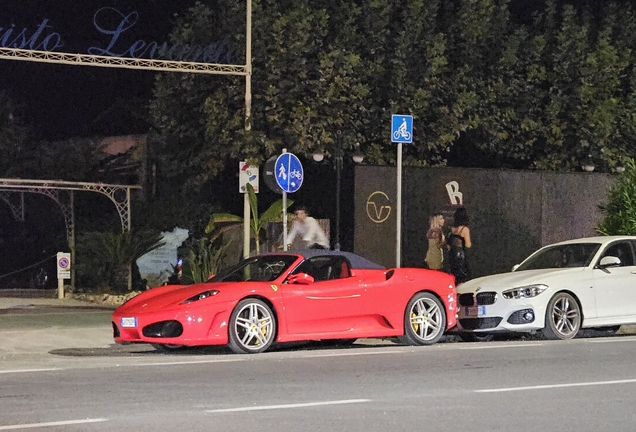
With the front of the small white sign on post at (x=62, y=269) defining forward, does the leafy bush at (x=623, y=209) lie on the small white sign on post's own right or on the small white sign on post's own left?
on the small white sign on post's own left

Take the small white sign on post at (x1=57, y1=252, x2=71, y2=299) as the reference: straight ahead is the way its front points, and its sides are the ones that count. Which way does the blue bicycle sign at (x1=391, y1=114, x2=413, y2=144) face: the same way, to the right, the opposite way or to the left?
the same way

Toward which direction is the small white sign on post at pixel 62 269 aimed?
toward the camera

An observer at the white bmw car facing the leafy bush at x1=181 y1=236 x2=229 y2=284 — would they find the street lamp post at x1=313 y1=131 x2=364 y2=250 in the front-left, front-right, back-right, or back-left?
front-right

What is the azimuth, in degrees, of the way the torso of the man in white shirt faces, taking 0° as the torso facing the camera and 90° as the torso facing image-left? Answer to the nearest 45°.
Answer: approximately 45°

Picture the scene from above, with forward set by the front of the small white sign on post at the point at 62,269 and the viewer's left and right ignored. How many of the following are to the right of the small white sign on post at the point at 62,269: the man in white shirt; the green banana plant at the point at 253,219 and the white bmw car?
0

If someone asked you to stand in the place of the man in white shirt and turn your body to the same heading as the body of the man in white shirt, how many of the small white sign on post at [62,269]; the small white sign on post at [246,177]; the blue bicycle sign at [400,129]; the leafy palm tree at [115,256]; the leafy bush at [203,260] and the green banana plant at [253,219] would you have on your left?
1

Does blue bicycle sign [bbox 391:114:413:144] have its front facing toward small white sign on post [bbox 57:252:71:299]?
no

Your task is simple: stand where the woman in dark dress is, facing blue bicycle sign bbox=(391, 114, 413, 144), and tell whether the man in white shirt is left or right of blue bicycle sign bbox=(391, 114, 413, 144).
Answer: right

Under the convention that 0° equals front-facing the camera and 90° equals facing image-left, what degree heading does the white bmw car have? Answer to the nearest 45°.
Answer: approximately 45°

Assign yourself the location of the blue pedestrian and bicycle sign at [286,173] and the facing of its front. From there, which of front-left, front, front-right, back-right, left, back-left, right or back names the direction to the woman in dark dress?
left

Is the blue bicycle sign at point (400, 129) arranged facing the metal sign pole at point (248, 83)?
no

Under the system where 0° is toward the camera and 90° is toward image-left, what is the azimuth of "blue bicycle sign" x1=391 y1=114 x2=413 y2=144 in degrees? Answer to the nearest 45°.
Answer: approximately 0°

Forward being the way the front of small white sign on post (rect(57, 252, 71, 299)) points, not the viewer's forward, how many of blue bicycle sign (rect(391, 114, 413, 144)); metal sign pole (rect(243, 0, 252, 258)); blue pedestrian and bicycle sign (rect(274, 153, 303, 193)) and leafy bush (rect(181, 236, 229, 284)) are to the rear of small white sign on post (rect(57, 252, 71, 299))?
0

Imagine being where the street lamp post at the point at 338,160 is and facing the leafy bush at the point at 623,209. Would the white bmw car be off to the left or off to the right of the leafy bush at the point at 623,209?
right

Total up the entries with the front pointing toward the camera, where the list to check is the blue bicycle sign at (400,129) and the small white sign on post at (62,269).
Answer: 2

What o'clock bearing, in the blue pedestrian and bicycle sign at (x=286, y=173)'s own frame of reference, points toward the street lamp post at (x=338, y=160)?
The street lamp post is roughly at 8 o'clock from the blue pedestrian and bicycle sign.
